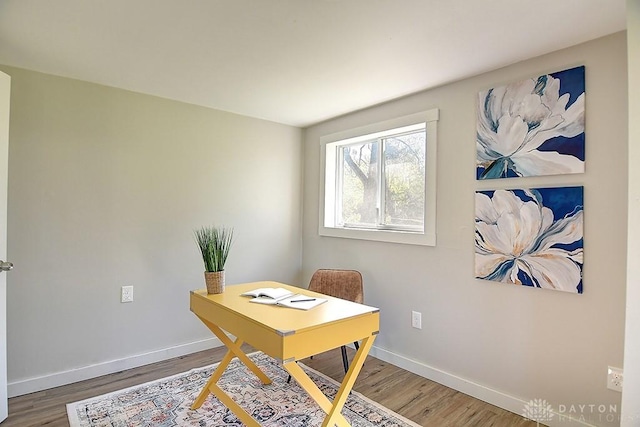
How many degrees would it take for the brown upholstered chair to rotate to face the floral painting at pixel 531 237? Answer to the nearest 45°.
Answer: approximately 90° to its left

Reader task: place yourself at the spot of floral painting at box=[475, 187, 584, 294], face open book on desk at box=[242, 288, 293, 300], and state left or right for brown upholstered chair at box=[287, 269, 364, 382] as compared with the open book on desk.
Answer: right

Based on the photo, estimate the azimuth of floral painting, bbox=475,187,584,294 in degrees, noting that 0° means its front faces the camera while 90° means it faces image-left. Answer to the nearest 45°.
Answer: approximately 45°

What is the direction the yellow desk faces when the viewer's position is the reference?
facing away from the viewer and to the right of the viewer

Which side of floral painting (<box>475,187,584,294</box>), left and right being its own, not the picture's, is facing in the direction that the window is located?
right

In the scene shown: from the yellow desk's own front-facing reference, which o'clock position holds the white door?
The white door is roughly at 8 o'clock from the yellow desk.

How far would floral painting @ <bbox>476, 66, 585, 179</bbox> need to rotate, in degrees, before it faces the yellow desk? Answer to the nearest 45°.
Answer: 0° — it already faces it

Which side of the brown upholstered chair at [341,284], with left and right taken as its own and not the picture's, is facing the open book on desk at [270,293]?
front

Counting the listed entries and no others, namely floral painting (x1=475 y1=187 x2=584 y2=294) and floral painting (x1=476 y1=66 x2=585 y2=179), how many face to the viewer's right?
0

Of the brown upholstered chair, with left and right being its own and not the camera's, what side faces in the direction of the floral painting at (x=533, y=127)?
left

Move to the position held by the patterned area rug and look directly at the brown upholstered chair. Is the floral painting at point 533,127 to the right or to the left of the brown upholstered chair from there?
right

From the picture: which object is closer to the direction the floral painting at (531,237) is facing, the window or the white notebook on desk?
the white notebook on desk

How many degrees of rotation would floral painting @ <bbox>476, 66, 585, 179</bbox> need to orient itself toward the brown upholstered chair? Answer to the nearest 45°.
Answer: approximately 45° to its right

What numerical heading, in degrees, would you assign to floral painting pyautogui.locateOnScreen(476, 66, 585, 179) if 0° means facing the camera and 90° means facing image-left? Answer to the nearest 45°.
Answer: approximately 45°
